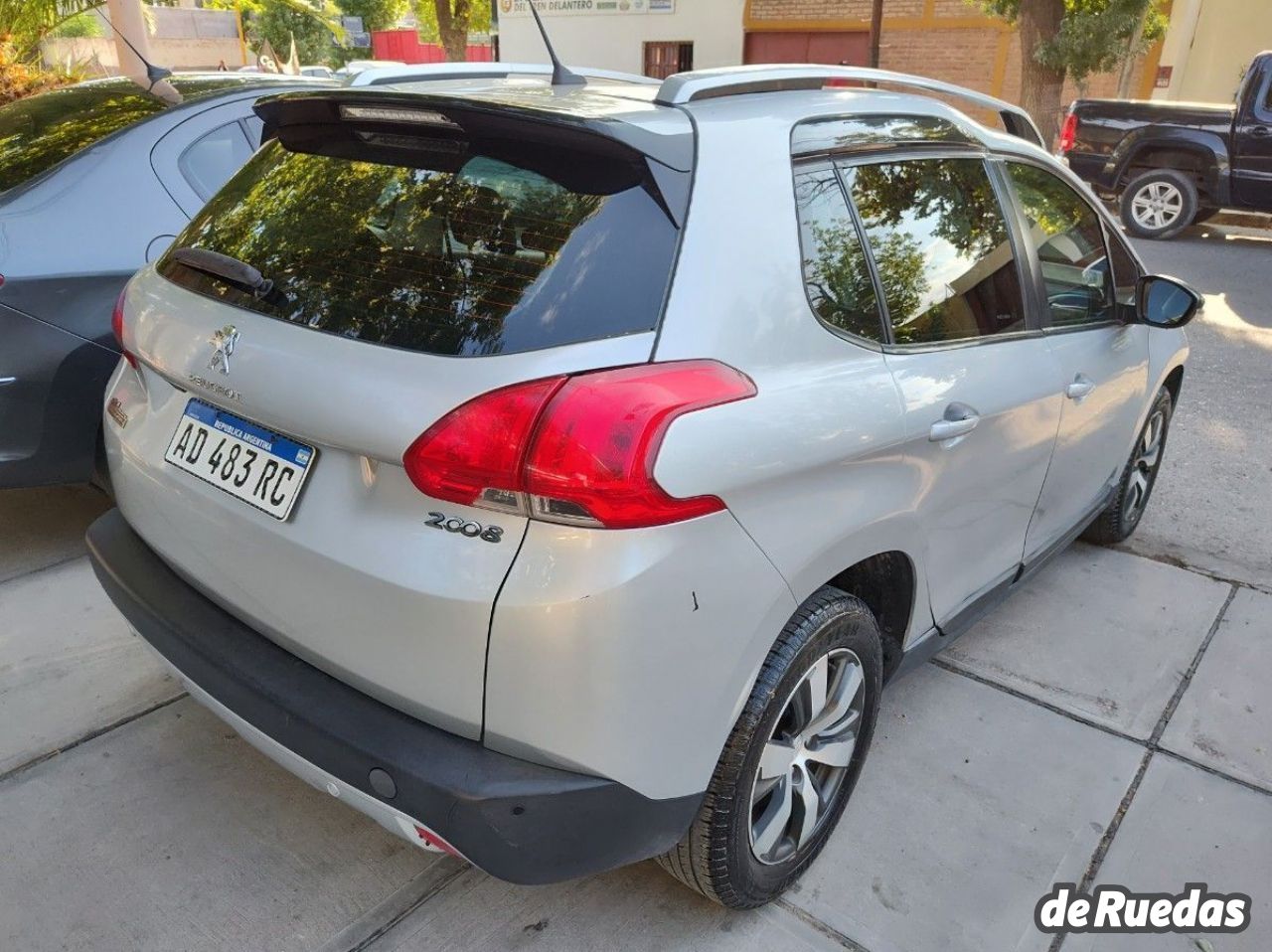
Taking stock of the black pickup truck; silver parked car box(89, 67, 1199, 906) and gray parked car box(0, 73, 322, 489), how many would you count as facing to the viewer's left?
0

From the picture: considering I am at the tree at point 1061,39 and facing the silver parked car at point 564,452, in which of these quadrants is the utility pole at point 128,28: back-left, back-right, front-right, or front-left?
front-right

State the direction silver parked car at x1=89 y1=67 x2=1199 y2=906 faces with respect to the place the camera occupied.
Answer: facing away from the viewer and to the right of the viewer

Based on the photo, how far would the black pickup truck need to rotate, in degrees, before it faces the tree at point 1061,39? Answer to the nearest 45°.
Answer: approximately 135° to its left

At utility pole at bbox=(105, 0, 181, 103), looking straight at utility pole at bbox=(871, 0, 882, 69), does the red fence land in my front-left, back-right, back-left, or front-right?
front-left

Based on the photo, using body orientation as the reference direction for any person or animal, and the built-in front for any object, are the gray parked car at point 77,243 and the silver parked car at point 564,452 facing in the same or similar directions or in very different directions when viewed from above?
same or similar directions

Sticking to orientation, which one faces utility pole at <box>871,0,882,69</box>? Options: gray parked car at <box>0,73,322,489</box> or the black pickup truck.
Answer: the gray parked car

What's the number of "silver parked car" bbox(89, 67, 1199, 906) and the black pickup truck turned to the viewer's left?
0

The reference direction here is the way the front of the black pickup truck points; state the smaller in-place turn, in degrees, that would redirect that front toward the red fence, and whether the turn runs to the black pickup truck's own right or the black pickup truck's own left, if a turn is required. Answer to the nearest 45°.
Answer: approximately 135° to the black pickup truck's own left

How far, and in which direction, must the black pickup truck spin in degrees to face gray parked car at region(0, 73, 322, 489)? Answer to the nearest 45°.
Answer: approximately 90° to its right

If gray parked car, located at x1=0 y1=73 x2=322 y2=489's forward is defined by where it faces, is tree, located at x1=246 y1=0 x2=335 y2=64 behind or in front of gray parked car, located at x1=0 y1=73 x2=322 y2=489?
in front

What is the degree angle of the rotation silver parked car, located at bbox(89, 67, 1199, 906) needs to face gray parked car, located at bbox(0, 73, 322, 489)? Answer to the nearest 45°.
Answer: approximately 90° to its left

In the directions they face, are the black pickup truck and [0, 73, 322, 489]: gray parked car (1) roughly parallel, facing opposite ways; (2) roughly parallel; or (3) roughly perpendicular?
roughly perpendicular

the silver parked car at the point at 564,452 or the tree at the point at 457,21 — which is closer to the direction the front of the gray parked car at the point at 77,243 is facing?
the tree

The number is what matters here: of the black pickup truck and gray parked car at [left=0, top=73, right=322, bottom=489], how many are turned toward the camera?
0

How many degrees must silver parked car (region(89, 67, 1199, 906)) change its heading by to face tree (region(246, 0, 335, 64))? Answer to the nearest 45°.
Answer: approximately 45° to its left

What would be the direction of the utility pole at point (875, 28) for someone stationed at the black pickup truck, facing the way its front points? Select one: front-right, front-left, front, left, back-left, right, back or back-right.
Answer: back-left

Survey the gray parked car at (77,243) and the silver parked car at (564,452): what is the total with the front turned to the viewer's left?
0

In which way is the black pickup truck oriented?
to the viewer's right

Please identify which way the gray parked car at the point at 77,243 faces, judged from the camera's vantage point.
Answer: facing away from the viewer and to the right of the viewer

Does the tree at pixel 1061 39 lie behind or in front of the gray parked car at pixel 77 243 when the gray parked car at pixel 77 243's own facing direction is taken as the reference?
in front
